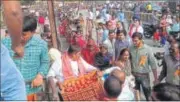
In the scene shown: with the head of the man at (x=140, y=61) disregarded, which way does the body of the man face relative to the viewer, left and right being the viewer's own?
facing the viewer and to the left of the viewer

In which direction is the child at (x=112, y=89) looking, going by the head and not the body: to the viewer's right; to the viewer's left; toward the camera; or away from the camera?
away from the camera

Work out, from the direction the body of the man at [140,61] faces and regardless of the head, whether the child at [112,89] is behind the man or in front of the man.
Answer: in front

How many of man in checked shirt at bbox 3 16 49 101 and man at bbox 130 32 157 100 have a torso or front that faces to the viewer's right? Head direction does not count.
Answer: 0

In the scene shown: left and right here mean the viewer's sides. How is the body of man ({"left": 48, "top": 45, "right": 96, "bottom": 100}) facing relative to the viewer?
facing the viewer and to the right of the viewer
